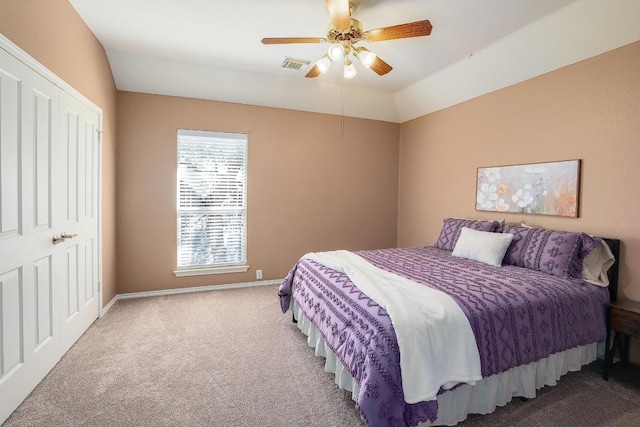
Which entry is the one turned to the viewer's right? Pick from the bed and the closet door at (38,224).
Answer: the closet door

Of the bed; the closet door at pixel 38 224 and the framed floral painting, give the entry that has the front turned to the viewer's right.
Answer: the closet door

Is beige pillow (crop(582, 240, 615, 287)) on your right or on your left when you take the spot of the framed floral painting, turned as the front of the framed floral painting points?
on your left

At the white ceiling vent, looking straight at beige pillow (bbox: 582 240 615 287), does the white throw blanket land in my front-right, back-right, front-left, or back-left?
front-right

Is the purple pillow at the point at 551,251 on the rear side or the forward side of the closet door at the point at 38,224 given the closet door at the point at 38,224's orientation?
on the forward side

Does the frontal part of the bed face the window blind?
no

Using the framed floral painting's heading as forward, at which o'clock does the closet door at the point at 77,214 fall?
The closet door is roughly at 12 o'clock from the framed floral painting.

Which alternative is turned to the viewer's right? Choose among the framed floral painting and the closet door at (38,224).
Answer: the closet door

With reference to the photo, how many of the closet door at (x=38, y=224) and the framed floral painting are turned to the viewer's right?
1

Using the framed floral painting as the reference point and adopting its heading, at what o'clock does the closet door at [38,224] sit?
The closet door is roughly at 12 o'clock from the framed floral painting.

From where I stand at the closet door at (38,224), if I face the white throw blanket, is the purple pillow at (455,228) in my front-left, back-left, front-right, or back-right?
front-left

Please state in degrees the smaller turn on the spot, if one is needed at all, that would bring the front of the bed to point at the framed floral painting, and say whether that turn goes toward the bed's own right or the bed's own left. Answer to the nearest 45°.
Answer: approximately 180°

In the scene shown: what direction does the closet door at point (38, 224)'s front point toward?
to the viewer's right

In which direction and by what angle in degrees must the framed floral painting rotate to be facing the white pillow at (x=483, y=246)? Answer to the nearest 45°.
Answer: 0° — it already faces it

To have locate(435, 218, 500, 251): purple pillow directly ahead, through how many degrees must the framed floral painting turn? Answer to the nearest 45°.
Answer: approximately 45° to its right

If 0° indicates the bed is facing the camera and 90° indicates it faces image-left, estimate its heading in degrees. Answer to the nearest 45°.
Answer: approximately 45°

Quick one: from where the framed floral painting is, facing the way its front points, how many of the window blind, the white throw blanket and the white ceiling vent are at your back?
0

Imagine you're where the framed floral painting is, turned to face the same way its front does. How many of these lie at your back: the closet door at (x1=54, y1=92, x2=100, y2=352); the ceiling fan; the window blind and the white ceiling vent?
0

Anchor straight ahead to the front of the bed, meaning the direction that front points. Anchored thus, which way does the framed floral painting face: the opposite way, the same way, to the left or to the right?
the same way

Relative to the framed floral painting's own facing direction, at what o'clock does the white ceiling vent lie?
The white ceiling vent is roughly at 1 o'clock from the framed floral painting.

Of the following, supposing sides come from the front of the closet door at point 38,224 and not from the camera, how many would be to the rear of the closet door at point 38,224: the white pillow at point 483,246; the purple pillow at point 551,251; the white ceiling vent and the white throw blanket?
0

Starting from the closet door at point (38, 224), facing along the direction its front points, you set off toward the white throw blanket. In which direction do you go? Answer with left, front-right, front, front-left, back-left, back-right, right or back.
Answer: front-right
